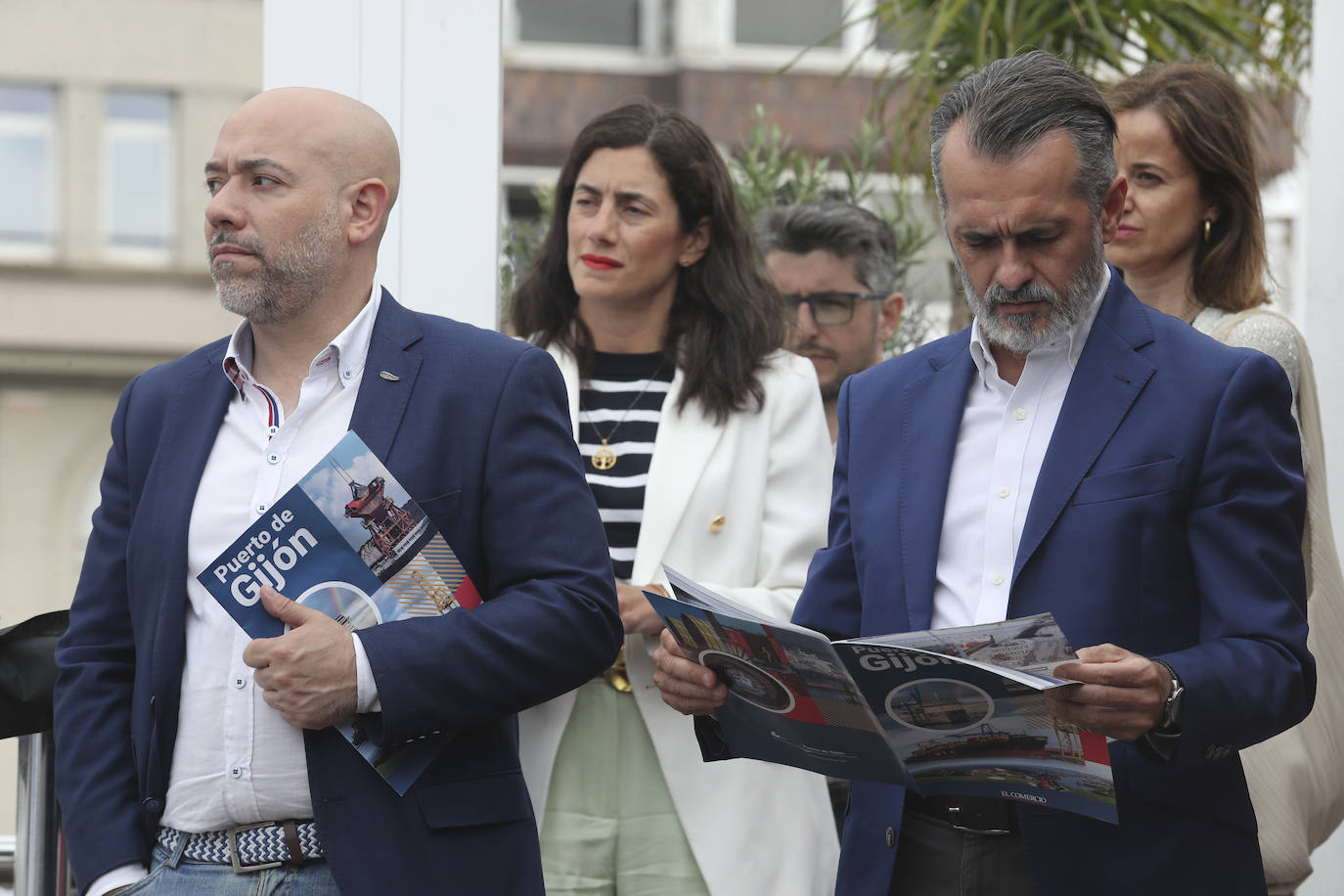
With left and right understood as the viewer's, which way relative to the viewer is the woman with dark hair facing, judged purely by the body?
facing the viewer and to the left of the viewer

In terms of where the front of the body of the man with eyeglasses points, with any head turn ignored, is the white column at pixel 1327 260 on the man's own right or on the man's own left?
on the man's own left

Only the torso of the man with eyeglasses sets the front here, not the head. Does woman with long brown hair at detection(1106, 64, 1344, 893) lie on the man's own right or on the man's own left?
on the man's own left

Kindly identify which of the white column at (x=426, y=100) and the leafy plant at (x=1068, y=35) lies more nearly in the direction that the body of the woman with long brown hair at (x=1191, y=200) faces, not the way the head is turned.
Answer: the white column

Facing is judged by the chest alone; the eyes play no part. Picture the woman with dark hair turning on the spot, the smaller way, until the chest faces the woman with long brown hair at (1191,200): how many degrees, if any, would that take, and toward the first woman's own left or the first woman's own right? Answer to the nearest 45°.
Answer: approximately 135° to the first woman's own left

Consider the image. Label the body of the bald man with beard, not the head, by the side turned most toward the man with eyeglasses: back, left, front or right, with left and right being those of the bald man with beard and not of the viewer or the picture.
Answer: back

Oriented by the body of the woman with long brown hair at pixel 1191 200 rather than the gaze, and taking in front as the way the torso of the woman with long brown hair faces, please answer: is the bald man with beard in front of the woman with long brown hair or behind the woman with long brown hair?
in front

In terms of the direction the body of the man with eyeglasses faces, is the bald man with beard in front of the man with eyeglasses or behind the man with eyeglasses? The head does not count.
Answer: in front
